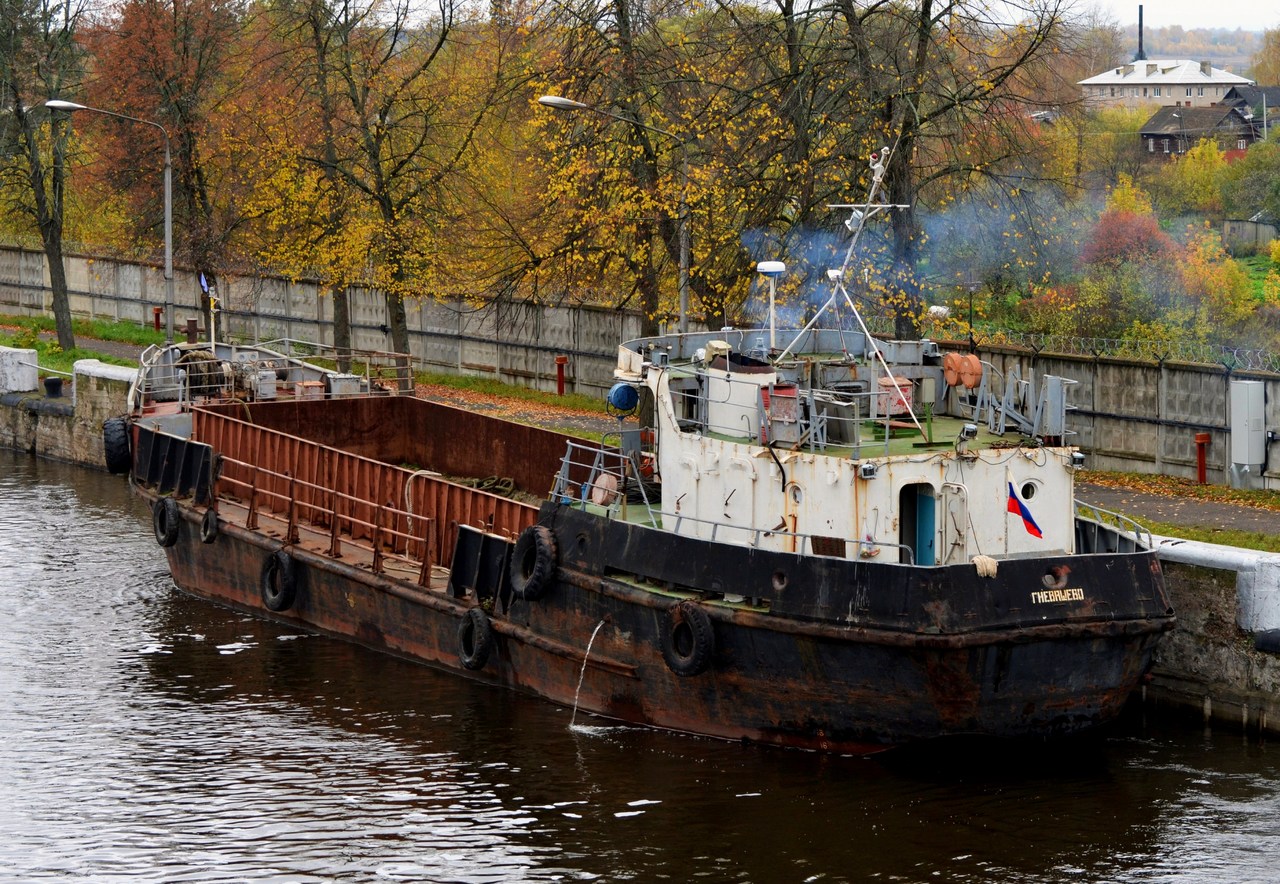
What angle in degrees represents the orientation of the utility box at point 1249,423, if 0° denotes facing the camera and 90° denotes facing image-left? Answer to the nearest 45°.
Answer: approximately 45°

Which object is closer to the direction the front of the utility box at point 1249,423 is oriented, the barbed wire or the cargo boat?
the cargo boat

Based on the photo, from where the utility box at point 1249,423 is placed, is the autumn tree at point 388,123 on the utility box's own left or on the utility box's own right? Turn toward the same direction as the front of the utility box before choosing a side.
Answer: on the utility box's own right

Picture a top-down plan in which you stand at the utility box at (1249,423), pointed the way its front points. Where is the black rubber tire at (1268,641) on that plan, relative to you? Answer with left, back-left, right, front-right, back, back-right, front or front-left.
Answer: front-left

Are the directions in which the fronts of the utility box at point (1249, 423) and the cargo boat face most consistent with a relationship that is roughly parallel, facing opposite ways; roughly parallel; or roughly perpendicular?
roughly perpendicular

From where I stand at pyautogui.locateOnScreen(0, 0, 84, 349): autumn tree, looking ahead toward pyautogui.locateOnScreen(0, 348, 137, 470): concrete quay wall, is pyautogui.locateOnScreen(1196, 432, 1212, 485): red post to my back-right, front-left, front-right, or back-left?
front-left
